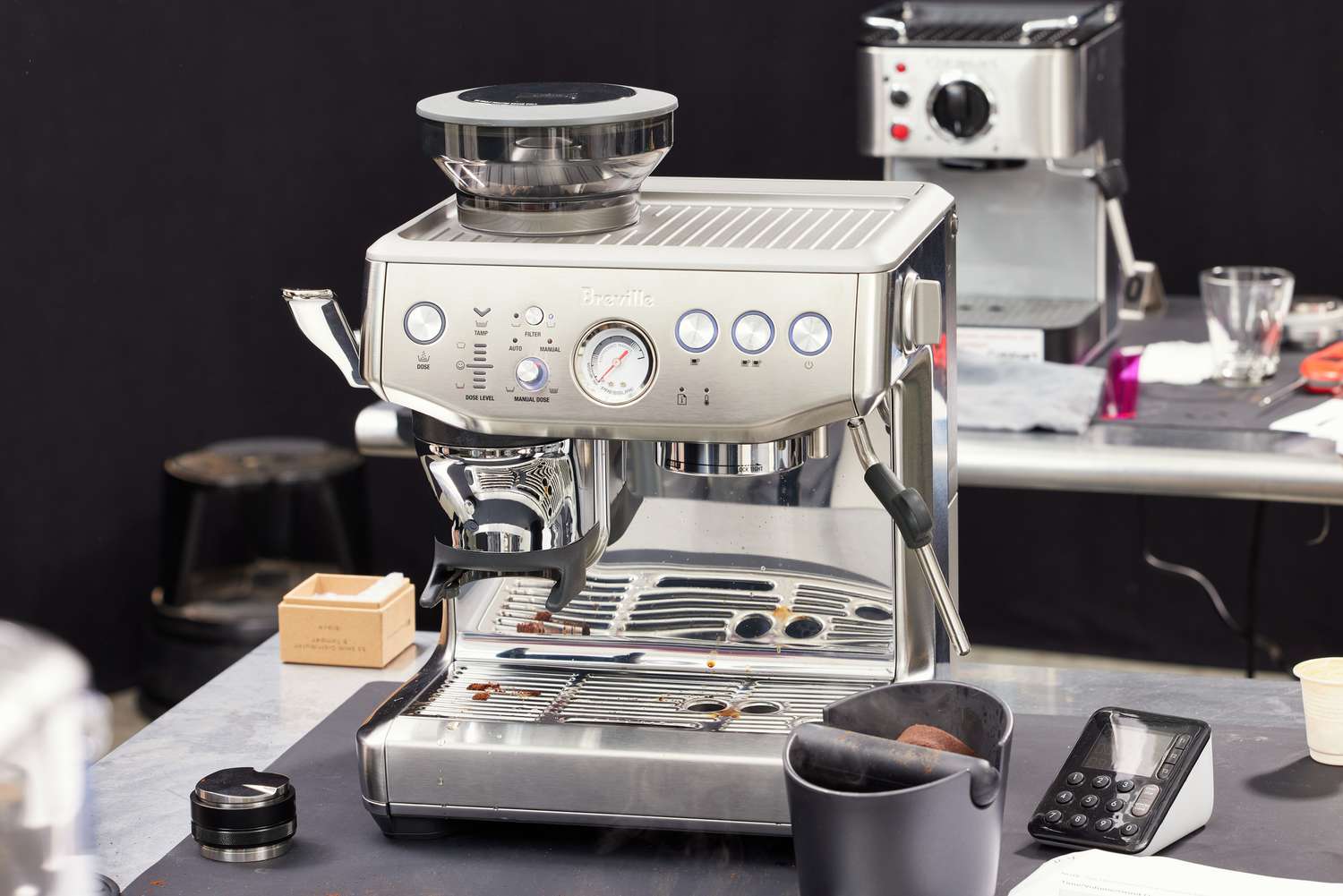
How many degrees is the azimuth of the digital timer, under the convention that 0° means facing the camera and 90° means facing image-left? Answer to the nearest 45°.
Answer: approximately 45°

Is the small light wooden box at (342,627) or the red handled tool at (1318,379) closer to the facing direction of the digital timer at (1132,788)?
the small light wooden box

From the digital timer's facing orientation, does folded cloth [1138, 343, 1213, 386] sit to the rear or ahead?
to the rear

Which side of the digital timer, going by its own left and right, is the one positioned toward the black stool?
right

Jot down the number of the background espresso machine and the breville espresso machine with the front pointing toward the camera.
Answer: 2

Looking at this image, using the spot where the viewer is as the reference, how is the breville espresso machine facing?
facing the viewer

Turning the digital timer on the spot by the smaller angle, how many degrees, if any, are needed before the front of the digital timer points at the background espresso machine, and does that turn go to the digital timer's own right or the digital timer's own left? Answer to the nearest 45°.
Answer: approximately 135° to the digital timer's own right

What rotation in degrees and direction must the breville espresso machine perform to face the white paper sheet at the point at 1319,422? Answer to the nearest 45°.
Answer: approximately 135° to its left

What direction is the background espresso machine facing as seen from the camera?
toward the camera
